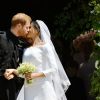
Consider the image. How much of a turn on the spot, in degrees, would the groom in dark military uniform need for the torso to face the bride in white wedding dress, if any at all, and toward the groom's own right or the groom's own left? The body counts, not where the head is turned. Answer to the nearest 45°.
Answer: approximately 45° to the groom's own left

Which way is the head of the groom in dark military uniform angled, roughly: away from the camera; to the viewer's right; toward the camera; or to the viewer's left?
to the viewer's right

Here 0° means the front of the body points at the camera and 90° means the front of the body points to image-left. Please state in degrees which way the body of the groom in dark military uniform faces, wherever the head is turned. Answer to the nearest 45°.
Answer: approximately 315°
